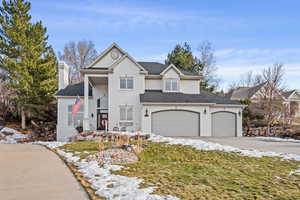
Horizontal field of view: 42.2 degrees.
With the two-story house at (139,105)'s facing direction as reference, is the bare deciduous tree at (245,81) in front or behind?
behind

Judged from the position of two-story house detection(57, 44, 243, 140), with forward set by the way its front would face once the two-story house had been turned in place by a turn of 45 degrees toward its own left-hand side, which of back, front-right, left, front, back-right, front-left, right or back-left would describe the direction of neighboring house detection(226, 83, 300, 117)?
left

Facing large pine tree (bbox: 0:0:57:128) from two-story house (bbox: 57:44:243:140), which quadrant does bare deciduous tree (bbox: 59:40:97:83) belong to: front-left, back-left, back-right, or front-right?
front-right

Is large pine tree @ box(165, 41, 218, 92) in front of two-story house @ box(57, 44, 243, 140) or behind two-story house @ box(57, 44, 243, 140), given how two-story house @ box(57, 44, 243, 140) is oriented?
behind

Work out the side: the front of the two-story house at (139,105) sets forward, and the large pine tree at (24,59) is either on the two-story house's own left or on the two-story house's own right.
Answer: on the two-story house's own right

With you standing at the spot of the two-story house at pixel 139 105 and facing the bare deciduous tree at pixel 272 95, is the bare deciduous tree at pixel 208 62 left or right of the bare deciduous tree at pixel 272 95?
left

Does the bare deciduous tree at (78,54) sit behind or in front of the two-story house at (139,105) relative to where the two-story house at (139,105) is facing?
behind

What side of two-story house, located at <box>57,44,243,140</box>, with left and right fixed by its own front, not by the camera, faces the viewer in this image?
front

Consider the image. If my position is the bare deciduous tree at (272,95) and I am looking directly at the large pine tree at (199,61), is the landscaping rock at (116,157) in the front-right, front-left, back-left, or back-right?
back-left

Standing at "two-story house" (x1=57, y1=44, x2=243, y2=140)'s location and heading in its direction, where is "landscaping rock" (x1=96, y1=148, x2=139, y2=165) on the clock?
The landscaping rock is roughly at 12 o'clock from the two-story house.
